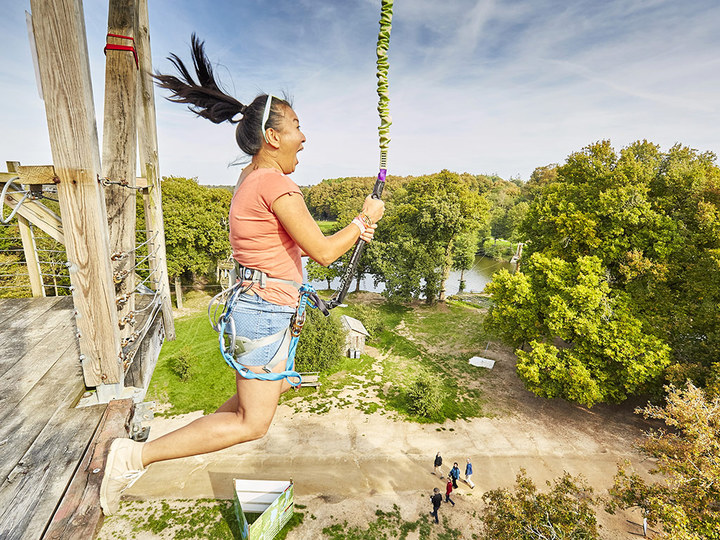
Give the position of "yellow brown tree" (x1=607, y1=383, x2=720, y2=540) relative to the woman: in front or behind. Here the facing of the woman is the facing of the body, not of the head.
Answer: in front

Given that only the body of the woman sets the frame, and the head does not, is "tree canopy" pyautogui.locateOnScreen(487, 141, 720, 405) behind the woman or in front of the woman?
in front

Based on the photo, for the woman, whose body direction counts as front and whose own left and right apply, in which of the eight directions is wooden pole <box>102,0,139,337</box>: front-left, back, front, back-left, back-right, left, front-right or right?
back-left

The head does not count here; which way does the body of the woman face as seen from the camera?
to the viewer's right

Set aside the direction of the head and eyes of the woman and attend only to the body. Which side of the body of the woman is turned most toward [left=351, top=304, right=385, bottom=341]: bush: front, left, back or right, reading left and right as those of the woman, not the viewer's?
left

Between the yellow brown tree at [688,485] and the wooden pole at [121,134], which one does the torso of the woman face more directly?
the yellow brown tree

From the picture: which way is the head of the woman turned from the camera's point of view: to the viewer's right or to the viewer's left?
to the viewer's right

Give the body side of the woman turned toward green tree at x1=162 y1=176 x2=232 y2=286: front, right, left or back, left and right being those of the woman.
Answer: left

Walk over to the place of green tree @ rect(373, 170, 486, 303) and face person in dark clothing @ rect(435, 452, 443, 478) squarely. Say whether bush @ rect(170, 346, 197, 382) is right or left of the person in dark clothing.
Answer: right

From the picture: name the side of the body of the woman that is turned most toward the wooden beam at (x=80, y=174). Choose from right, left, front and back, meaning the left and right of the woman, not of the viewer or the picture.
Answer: back

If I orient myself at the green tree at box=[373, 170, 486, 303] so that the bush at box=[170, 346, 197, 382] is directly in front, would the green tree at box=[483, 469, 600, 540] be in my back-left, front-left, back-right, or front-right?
front-left

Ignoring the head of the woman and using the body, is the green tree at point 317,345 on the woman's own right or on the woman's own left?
on the woman's own left

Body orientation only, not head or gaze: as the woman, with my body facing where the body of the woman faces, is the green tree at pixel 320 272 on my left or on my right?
on my left
